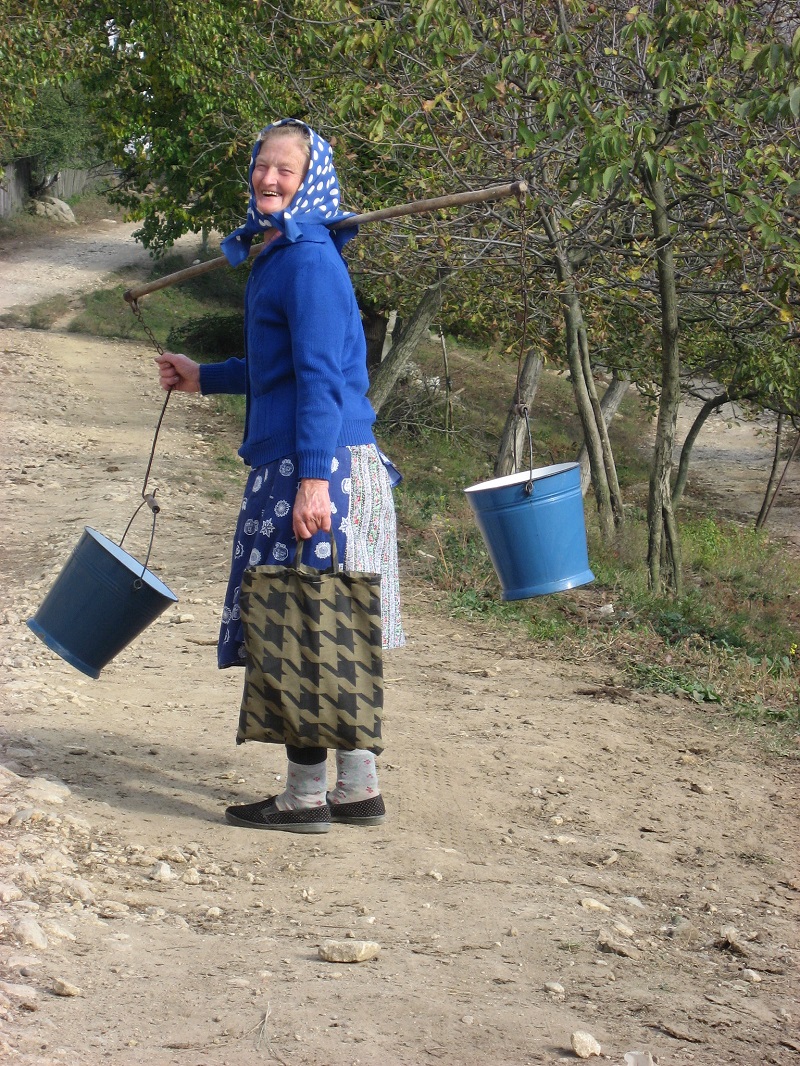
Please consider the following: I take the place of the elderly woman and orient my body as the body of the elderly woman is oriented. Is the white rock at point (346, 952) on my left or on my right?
on my left

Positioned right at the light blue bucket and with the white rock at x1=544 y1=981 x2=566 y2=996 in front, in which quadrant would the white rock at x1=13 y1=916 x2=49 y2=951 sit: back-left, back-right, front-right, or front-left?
front-right

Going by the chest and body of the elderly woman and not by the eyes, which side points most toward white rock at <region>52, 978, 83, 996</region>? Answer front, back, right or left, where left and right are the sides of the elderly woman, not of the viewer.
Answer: left

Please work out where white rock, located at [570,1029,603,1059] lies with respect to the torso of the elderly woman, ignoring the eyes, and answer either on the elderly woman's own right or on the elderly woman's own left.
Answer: on the elderly woman's own left

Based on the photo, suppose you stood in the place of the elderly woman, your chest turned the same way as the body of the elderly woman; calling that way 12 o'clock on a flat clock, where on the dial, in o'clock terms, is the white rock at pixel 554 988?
The white rock is roughly at 8 o'clock from the elderly woman.

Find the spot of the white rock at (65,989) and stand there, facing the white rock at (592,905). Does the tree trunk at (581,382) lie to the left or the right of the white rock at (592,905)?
left

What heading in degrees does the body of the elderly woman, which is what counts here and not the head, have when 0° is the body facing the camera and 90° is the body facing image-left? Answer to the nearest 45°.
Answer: approximately 90°

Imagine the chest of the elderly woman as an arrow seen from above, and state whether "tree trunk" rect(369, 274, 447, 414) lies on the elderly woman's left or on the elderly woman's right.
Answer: on the elderly woman's right

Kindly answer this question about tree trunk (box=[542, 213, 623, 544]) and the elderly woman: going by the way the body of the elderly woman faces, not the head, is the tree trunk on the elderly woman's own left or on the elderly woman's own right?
on the elderly woman's own right

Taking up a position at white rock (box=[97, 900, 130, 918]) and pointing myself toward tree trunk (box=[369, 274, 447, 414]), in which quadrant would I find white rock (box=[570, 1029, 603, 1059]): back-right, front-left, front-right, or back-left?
back-right

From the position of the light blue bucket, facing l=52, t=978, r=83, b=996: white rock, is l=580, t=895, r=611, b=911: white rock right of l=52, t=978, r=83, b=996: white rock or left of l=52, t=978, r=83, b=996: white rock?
left
